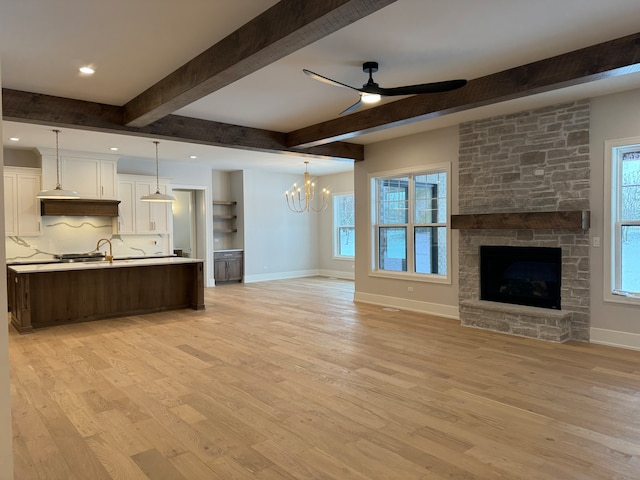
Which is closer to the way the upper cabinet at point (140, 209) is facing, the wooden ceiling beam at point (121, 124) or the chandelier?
the wooden ceiling beam

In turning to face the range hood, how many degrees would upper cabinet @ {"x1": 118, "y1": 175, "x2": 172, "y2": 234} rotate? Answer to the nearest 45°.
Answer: approximately 45° to its right

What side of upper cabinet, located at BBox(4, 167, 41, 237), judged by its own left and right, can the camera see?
front

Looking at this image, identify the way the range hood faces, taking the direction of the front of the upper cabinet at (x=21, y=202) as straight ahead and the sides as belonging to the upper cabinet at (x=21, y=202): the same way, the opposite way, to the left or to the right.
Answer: the same way

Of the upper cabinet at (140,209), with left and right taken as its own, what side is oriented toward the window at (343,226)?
left

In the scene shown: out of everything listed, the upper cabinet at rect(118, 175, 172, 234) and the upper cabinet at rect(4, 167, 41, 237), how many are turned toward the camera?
2

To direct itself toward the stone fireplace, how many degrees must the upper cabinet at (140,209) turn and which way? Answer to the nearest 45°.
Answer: approximately 45° to its left

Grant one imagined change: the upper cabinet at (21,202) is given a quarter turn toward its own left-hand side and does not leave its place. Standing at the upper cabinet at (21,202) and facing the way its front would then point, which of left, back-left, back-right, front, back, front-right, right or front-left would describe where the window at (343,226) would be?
front

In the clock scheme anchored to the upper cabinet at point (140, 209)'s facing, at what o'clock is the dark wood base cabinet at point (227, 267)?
The dark wood base cabinet is roughly at 8 o'clock from the upper cabinet.

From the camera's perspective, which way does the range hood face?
toward the camera

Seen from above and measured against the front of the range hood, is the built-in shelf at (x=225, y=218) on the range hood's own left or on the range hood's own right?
on the range hood's own left

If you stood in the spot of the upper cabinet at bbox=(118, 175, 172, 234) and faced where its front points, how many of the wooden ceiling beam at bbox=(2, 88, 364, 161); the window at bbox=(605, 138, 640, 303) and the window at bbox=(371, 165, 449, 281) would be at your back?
0

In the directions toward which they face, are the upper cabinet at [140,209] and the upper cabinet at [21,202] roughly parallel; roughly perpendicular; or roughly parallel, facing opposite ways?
roughly parallel

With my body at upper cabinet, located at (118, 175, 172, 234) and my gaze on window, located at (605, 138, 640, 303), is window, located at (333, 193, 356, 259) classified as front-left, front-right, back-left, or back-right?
front-left

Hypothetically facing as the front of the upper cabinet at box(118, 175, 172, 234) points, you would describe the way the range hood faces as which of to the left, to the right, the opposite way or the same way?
the same way

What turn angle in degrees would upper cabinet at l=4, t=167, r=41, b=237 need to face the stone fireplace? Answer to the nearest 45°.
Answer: approximately 45° to its left

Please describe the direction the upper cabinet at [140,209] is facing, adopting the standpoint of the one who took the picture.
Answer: facing the viewer

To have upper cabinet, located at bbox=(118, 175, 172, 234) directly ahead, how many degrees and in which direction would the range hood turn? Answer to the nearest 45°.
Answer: approximately 135° to its left
